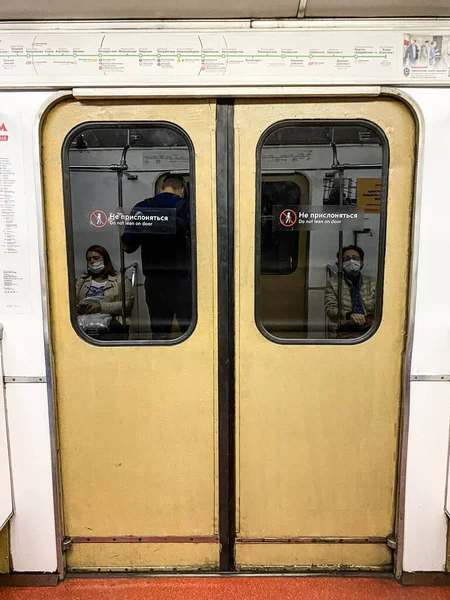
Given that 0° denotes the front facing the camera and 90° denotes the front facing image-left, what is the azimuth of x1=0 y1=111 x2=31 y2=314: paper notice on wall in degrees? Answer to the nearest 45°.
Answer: approximately 0°

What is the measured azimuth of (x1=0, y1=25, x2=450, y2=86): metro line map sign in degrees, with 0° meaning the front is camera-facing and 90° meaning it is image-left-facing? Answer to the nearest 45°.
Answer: approximately 0°

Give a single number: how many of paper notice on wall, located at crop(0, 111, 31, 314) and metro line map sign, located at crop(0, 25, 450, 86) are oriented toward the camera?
2

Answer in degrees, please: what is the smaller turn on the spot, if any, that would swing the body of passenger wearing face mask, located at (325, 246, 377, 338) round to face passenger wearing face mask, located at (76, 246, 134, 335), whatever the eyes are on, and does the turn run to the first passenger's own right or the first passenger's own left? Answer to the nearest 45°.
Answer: approximately 90° to the first passenger's own right

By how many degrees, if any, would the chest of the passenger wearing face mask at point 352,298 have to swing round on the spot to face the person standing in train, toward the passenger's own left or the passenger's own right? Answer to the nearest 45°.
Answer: approximately 90° to the passenger's own right
